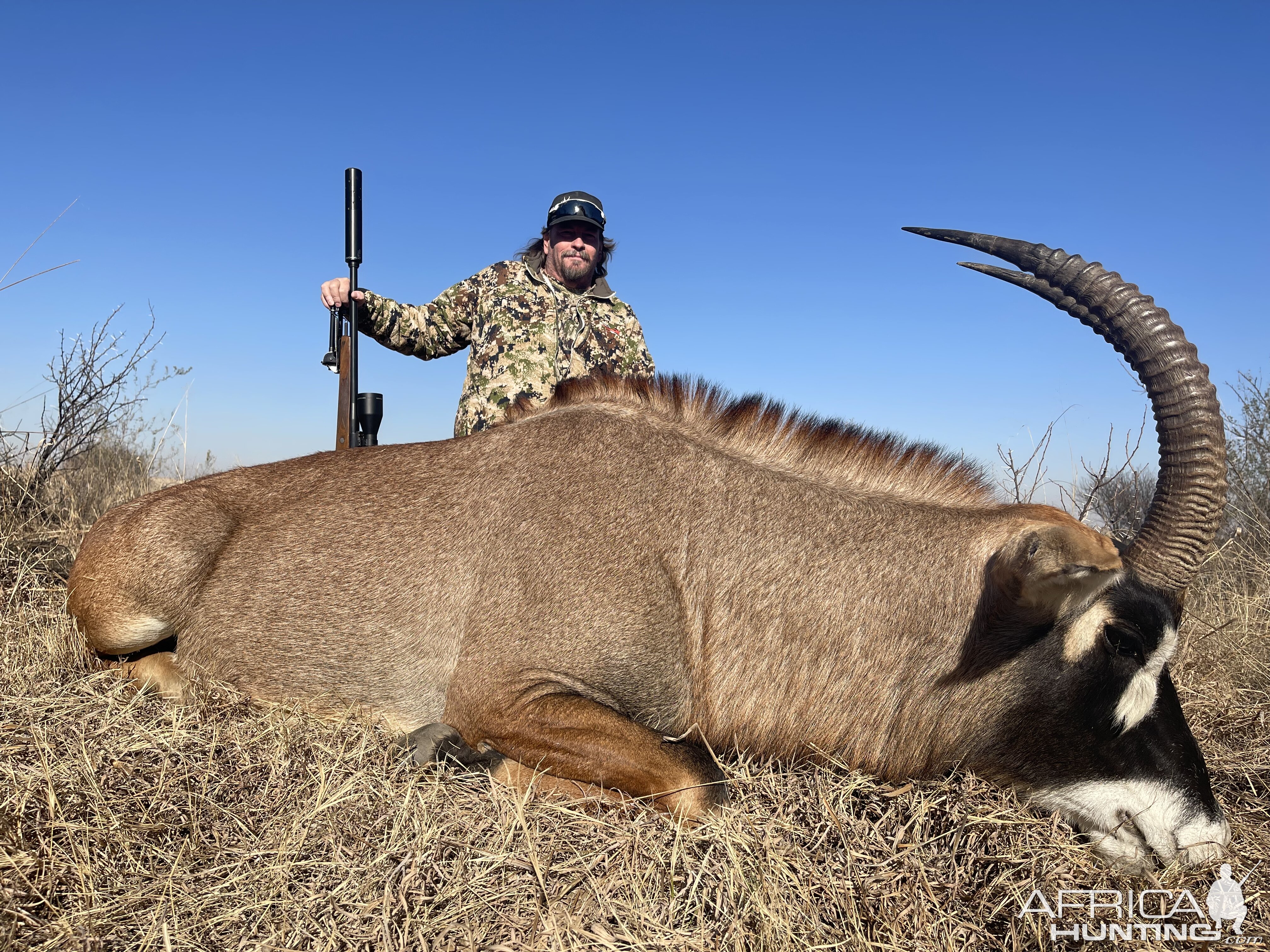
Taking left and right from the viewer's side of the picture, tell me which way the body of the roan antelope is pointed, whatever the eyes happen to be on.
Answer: facing to the right of the viewer
